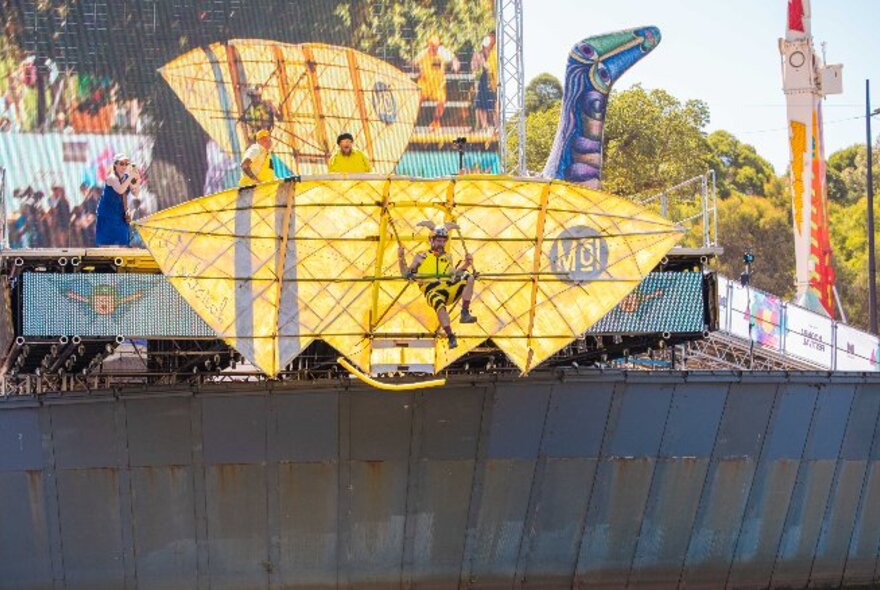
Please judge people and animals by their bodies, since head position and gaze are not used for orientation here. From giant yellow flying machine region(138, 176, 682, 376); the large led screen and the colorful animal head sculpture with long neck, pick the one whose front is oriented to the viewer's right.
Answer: the colorful animal head sculpture with long neck

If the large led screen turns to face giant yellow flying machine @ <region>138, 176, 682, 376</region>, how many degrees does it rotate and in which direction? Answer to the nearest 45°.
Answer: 0° — it already faces it

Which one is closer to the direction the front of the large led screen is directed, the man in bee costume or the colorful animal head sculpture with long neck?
the man in bee costume

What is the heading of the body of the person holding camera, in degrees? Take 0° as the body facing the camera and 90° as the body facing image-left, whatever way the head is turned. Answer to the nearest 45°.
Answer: approximately 315°

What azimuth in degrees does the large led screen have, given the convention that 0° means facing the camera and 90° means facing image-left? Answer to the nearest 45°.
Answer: approximately 0°

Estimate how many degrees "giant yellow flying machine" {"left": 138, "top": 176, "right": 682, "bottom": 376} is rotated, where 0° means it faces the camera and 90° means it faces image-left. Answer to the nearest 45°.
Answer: approximately 0°

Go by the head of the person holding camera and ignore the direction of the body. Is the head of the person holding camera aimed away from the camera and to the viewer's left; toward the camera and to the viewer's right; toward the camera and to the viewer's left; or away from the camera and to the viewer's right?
toward the camera and to the viewer's right

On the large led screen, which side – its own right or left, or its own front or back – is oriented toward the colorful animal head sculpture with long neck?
left

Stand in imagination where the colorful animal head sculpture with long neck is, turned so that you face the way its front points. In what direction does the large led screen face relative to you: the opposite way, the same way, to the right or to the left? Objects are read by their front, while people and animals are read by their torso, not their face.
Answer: to the right

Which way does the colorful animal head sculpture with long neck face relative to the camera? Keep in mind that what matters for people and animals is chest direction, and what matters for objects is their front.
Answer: to the viewer's right

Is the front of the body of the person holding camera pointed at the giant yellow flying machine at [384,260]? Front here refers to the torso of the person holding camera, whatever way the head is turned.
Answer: yes

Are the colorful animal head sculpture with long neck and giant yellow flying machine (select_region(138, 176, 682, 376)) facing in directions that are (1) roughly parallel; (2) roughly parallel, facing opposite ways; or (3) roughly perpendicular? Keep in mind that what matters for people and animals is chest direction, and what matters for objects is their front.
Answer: roughly perpendicular

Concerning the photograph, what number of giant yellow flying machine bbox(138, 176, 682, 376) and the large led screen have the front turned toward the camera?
2
